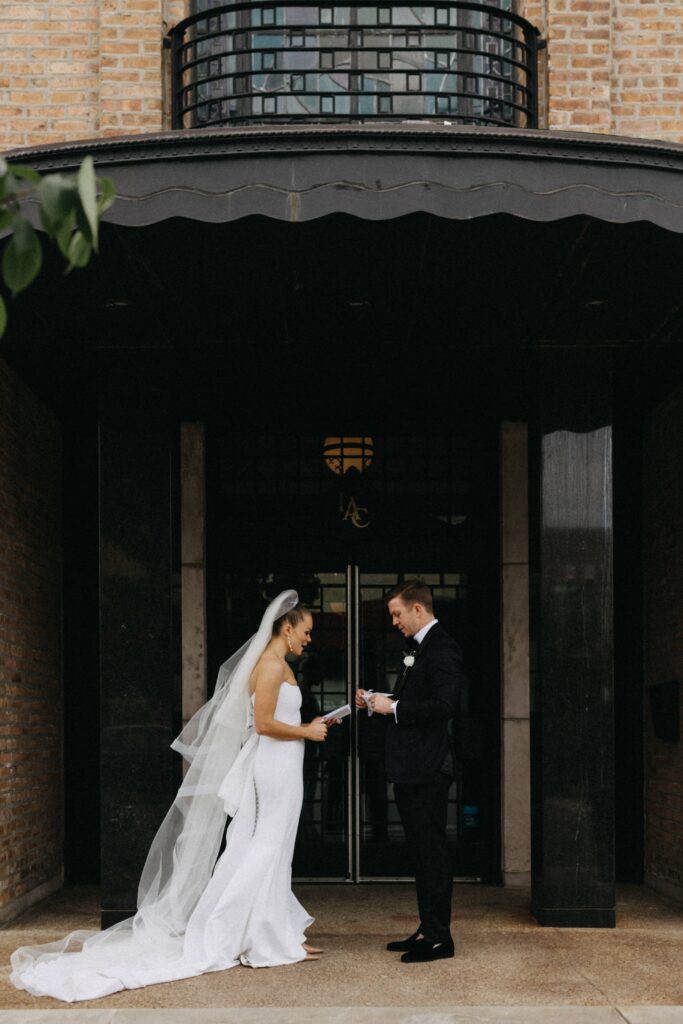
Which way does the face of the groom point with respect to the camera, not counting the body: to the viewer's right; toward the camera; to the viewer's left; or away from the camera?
to the viewer's left

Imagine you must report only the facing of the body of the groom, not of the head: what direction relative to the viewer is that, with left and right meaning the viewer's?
facing to the left of the viewer

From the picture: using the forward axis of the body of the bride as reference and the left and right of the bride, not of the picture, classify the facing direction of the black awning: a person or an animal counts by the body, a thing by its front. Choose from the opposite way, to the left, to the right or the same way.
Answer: to the right

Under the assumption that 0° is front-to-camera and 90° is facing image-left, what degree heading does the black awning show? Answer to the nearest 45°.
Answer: approximately 0°

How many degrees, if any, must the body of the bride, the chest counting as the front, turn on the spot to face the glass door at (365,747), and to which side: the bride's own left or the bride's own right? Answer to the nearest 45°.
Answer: approximately 90° to the bride's own left

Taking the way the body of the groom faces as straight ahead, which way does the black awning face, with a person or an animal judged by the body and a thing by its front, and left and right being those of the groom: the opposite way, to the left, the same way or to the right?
to the left

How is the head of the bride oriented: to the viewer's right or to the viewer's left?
to the viewer's right

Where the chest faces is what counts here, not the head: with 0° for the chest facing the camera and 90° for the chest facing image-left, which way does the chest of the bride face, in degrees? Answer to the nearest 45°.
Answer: approximately 270°

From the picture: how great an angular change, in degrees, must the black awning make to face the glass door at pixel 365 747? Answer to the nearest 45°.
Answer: approximately 180°
